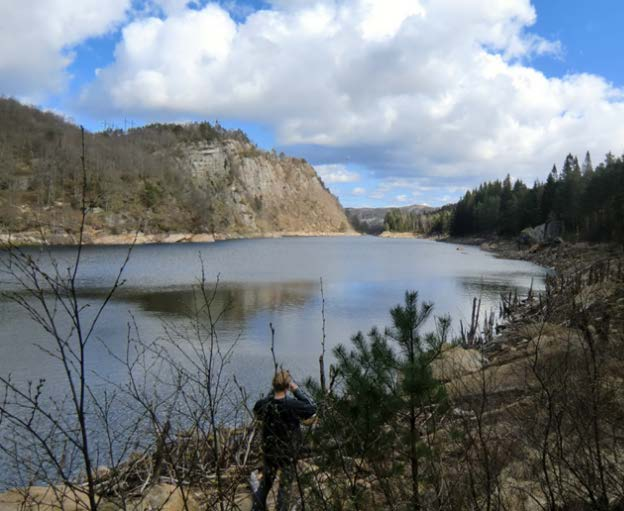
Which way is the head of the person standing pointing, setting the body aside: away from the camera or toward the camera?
away from the camera

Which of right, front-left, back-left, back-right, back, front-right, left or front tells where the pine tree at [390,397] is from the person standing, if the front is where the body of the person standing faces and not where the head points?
back-right

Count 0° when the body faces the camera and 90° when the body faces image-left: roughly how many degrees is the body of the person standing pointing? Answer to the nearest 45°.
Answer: approximately 180°
